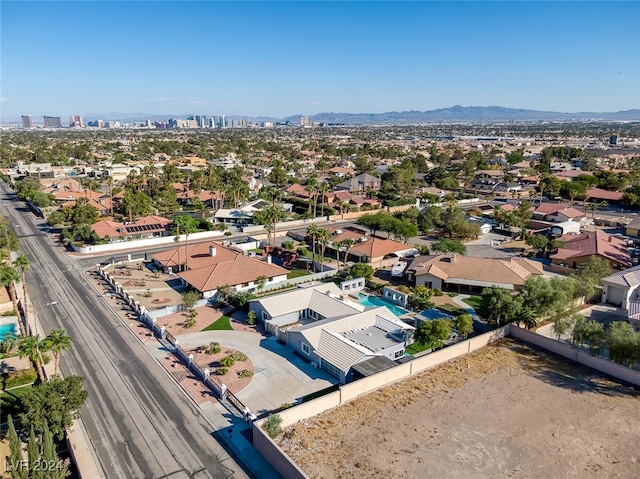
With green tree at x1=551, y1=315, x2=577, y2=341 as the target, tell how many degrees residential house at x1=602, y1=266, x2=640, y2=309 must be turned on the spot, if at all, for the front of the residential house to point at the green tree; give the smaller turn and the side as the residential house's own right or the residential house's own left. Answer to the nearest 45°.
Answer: approximately 45° to the residential house's own left

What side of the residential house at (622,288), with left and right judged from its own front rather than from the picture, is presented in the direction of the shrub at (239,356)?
front

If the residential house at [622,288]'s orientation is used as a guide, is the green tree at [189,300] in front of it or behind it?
in front

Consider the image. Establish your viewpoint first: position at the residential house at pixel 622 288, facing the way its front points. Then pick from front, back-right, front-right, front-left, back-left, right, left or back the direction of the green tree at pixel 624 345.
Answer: front-left

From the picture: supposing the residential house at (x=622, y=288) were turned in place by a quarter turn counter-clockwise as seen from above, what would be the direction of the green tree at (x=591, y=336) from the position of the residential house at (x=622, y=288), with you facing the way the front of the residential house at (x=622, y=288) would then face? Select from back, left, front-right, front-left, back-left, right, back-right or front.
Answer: front-right

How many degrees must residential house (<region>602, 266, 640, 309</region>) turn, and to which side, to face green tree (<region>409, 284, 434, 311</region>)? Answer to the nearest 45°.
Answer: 0° — it already faces it

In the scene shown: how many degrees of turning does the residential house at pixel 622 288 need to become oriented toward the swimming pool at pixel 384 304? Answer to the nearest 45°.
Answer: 0° — it already faces it

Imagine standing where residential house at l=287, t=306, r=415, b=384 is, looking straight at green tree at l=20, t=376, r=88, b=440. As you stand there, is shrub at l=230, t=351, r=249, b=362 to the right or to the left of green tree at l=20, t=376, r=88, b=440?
right

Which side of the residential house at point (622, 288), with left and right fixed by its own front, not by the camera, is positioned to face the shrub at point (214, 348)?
front

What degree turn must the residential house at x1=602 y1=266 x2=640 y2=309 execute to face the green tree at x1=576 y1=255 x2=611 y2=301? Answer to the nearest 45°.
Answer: approximately 45° to its right

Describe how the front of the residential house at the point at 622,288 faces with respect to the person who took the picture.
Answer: facing the viewer and to the left of the viewer

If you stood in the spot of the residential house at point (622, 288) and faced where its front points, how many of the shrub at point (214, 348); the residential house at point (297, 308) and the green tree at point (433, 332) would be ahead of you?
3

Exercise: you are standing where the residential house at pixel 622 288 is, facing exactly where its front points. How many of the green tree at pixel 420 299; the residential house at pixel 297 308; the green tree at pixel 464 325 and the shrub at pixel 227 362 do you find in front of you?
4

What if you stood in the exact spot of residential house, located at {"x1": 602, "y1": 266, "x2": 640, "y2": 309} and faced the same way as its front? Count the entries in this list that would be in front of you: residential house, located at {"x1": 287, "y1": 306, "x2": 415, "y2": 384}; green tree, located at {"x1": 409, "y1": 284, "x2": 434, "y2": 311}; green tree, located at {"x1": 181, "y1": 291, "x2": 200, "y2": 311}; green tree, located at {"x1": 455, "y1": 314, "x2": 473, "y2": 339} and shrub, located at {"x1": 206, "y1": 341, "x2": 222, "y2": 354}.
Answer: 5

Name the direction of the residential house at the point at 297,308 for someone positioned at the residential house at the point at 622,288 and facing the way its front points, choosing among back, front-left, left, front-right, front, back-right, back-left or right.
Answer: front

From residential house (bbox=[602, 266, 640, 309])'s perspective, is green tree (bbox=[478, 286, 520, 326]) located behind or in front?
in front

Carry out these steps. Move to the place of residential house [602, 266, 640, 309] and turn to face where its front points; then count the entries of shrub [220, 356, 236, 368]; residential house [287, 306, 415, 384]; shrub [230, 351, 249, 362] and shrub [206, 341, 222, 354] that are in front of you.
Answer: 4

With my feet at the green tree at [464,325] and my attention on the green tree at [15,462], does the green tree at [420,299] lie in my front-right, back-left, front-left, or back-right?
back-right
